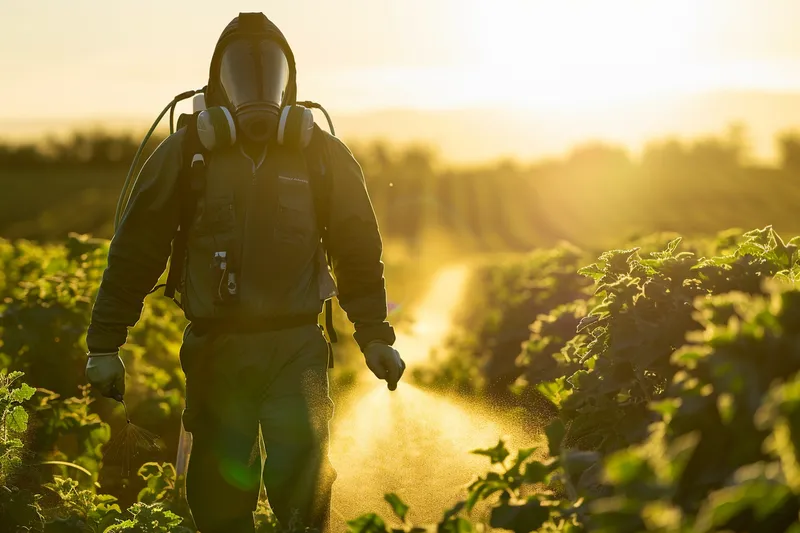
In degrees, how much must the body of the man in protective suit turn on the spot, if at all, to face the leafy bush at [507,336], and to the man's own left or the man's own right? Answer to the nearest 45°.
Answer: approximately 135° to the man's own left

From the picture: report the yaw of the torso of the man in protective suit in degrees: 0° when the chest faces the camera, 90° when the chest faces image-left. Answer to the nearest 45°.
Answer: approximately 0°
